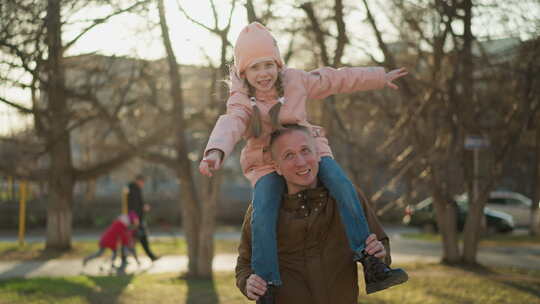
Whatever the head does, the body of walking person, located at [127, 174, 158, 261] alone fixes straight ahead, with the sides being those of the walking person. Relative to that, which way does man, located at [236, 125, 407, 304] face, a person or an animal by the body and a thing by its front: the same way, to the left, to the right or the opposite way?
to the right

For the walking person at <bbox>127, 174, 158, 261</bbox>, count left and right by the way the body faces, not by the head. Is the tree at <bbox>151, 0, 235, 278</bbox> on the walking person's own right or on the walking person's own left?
on the walking person's own right

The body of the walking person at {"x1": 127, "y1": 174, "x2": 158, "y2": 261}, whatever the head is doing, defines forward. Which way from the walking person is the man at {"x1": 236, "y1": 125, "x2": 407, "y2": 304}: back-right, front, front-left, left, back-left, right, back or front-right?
right

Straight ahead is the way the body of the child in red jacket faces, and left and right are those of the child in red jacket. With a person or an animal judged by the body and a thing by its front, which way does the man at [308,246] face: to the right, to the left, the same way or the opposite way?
to the right

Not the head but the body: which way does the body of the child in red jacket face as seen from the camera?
to the viewer's right

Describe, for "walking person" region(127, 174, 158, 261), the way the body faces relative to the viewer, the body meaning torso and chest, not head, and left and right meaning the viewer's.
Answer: facing to the right of the viewer

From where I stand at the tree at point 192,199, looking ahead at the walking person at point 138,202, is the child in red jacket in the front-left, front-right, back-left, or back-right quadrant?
front-left

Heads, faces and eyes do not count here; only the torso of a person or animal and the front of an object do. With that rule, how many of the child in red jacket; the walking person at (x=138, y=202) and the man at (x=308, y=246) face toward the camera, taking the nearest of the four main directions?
1

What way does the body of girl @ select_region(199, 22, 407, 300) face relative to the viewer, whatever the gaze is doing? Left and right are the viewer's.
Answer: facing the viewer

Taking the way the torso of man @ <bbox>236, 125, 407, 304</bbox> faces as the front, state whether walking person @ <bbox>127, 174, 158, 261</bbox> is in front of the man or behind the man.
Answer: behind

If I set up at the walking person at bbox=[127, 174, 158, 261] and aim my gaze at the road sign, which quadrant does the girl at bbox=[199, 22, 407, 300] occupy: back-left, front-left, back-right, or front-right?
front-right
